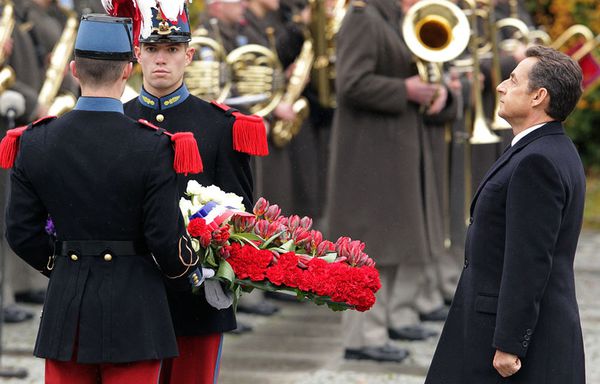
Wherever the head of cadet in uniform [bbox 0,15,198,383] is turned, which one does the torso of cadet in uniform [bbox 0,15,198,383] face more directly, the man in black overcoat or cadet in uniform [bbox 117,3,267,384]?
the cadet in uniform

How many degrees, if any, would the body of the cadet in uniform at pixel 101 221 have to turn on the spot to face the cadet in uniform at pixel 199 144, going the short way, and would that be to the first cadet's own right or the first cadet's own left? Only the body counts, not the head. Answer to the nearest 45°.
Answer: approximately 45° to the first cadet's own right

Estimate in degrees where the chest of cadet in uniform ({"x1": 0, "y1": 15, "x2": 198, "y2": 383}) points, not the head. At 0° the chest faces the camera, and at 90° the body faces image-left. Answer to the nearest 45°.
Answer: approximately 180°

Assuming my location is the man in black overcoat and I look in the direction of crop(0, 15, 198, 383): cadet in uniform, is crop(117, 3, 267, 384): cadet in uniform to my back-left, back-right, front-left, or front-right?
front-right

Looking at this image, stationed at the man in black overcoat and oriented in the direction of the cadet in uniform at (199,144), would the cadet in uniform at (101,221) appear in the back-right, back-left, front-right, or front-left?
front-left

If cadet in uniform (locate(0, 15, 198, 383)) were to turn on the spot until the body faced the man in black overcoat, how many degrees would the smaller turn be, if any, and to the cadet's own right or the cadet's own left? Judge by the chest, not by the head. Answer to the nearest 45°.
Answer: approximately 90° to the cadet's own right

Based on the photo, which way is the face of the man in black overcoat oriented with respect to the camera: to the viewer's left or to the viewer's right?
to the viewer's left

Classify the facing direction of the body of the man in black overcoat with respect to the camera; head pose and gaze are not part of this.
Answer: to the viewer's left

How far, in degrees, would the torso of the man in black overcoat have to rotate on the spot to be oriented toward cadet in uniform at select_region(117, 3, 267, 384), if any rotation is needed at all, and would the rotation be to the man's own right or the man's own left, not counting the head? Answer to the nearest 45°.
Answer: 0° — they already face them

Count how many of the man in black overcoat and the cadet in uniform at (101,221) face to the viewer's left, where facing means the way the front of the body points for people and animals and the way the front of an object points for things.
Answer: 1

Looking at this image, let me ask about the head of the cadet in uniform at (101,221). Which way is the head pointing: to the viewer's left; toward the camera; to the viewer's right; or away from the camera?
away from the camera

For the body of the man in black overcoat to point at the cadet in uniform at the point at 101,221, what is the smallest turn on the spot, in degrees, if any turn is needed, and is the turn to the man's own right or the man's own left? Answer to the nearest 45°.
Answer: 0° — they already face them
